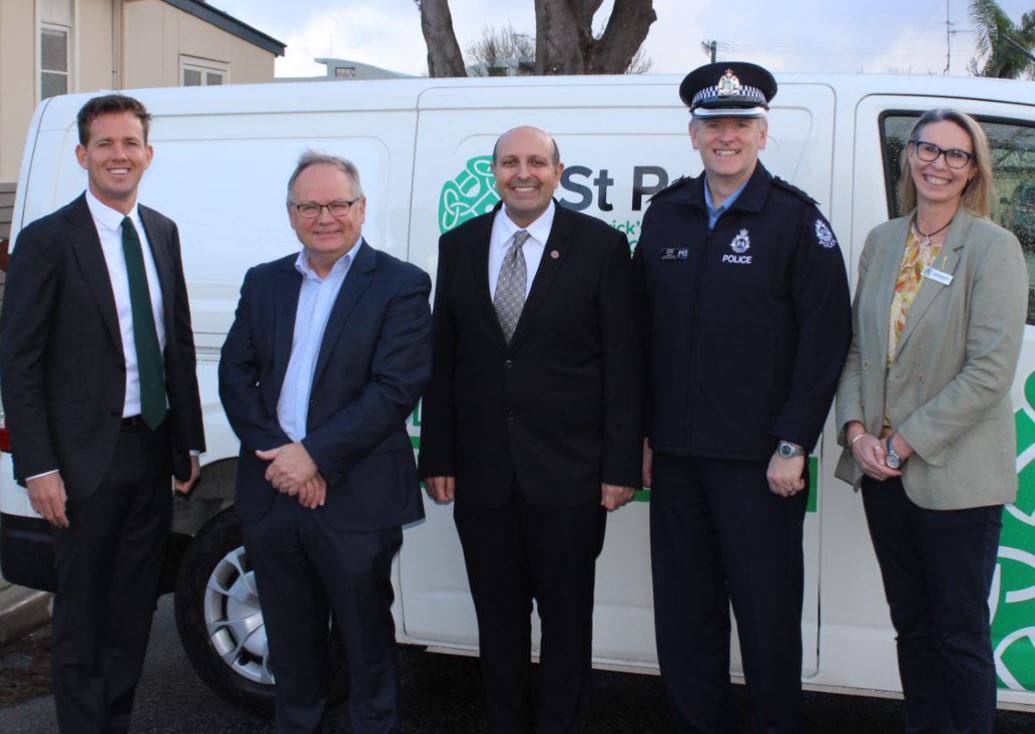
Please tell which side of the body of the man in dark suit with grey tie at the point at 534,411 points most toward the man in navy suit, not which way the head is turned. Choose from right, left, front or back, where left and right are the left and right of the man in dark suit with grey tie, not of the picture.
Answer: right

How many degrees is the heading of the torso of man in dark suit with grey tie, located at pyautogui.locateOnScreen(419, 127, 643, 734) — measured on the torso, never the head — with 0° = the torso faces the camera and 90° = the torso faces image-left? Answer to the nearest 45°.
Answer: approximately 0°
